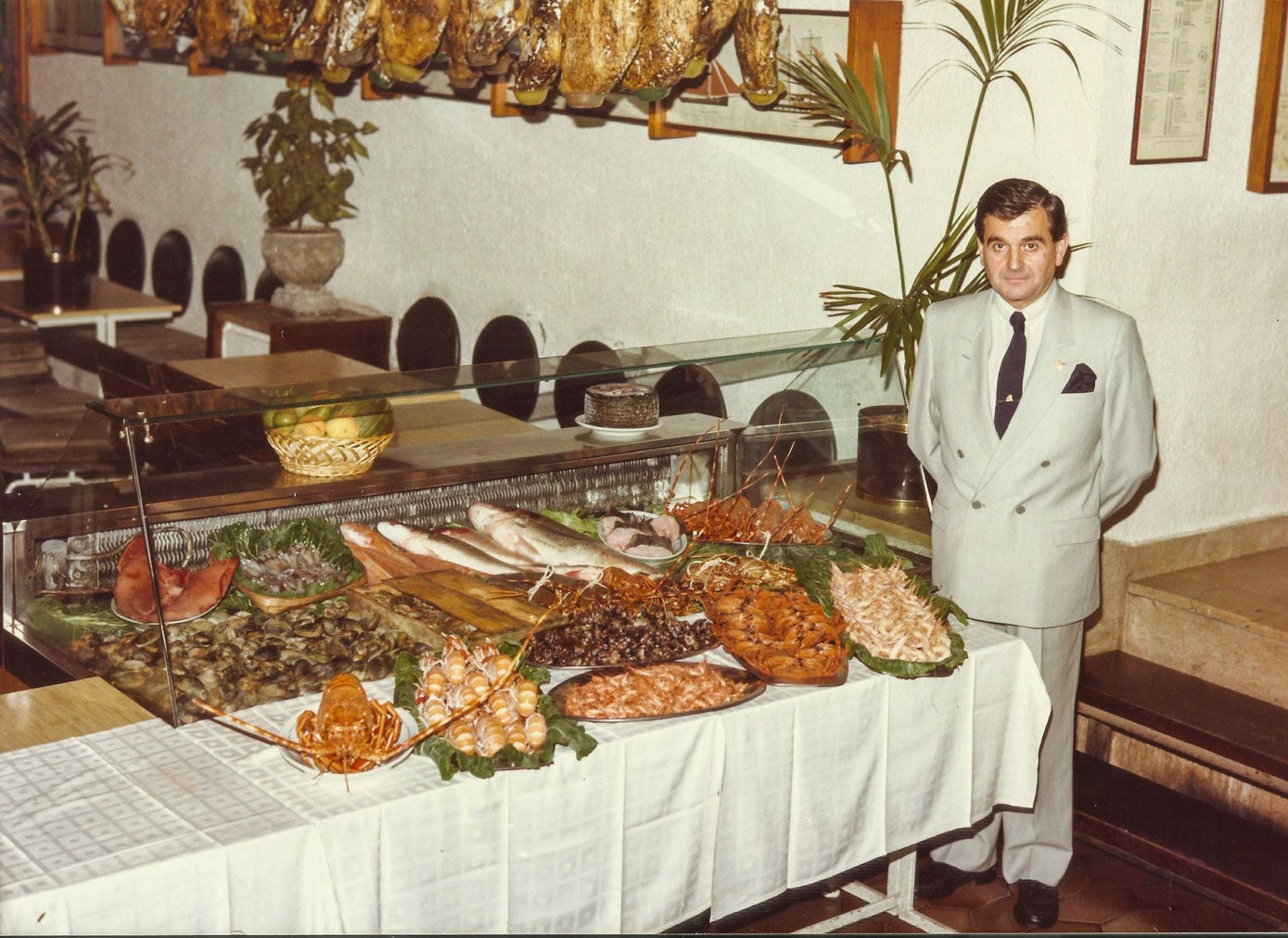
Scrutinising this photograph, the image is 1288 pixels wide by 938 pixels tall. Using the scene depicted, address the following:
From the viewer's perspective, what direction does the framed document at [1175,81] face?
toward the camera

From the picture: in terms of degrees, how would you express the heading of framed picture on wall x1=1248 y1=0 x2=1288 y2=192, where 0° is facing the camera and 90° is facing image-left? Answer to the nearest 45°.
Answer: approximately 0°

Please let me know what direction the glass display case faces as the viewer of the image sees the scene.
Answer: facing the viewer and to the right of the viewer

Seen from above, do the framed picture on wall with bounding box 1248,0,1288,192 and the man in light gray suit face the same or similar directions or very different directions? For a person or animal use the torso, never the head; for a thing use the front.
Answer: same or similar directions

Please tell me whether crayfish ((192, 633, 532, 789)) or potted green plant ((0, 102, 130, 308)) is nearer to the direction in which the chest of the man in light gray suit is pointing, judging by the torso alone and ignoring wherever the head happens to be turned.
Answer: the crayfish

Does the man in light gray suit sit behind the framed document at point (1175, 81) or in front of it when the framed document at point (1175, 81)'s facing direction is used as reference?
in front

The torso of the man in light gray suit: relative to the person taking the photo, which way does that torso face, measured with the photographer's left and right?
facing the viewer

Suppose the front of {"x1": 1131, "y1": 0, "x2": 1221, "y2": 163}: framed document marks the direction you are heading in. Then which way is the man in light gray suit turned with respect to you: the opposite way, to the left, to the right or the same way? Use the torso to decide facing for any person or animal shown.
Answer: the same way

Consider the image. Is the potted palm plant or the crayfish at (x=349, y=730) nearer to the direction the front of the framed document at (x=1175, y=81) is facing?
the crayfish

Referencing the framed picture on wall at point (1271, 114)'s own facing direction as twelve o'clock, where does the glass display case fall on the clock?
The glass display case is roughly at 1 o'clock from the framed picture on wall.

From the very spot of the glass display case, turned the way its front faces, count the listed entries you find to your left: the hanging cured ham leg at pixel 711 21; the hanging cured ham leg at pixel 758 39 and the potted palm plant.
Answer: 3

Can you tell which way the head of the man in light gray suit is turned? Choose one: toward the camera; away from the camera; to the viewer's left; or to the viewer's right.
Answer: toward the camera
